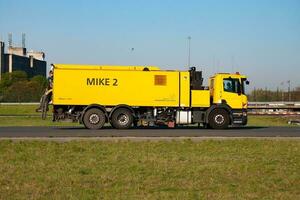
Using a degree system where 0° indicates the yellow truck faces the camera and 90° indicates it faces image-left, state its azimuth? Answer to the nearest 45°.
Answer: approximately 270°
